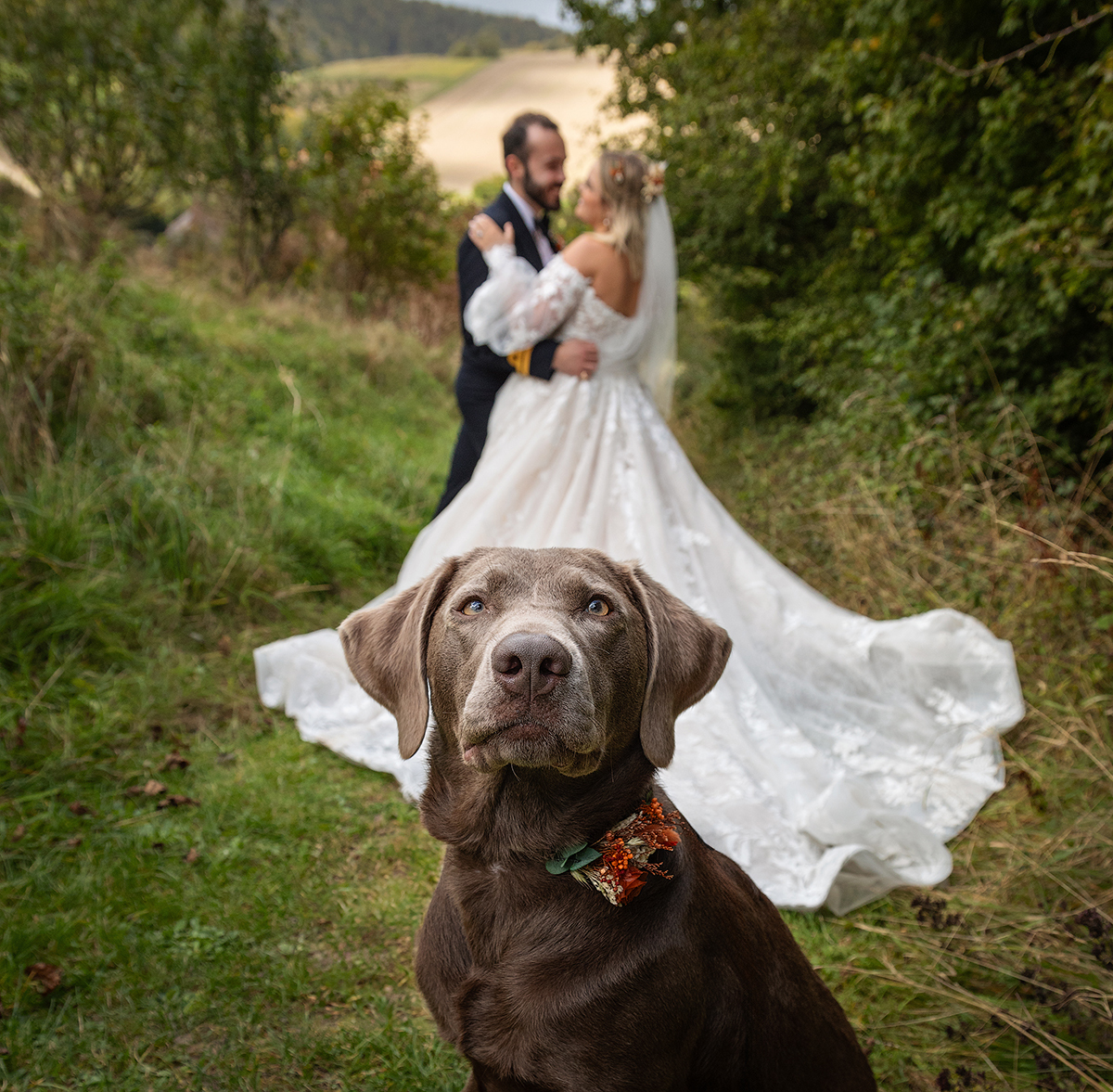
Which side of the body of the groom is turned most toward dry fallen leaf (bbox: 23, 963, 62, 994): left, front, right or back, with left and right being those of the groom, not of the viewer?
right

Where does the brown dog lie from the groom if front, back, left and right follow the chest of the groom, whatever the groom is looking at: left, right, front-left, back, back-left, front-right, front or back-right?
front-right

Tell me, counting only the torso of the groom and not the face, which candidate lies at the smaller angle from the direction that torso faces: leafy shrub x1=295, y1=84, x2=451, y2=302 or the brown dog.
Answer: the brown dog

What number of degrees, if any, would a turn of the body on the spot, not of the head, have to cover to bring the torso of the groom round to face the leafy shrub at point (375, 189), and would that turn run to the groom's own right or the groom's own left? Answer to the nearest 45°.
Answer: approximately 135° to the groom's own left

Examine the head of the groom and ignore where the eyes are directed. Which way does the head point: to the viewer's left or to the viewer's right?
to the viewer's right

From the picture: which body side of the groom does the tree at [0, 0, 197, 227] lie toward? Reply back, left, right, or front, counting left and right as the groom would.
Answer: back

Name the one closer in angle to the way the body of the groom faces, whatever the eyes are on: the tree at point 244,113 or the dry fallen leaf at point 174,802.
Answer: the dry fallen leaf

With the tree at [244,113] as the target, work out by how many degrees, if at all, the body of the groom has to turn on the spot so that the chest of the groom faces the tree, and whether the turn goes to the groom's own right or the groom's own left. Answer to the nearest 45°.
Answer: approximately 180°

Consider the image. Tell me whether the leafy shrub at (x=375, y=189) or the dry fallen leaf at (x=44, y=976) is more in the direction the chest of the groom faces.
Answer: the dry fallen leaf

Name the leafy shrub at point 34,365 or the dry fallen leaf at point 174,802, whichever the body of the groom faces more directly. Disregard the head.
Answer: the dry fallen leaf

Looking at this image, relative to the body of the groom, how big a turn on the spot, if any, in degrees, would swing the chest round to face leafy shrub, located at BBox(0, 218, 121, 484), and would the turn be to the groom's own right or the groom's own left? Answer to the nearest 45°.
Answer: approximately 135° to the groom's own right

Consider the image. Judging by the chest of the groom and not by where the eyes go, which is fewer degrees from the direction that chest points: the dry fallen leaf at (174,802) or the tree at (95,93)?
the dry fallen leaf

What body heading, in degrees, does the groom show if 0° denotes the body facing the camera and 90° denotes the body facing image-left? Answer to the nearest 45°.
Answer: approximately 315°

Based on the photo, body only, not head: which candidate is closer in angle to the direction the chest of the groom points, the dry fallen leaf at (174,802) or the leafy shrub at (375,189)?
the dry fallen leaf

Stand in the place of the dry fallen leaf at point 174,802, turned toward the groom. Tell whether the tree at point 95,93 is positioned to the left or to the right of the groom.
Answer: left

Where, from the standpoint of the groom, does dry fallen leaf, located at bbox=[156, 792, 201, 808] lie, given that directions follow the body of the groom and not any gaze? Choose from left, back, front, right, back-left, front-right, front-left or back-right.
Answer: right
